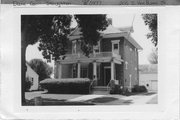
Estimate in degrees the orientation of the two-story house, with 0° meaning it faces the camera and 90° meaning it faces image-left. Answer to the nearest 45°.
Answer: approximately 45°
